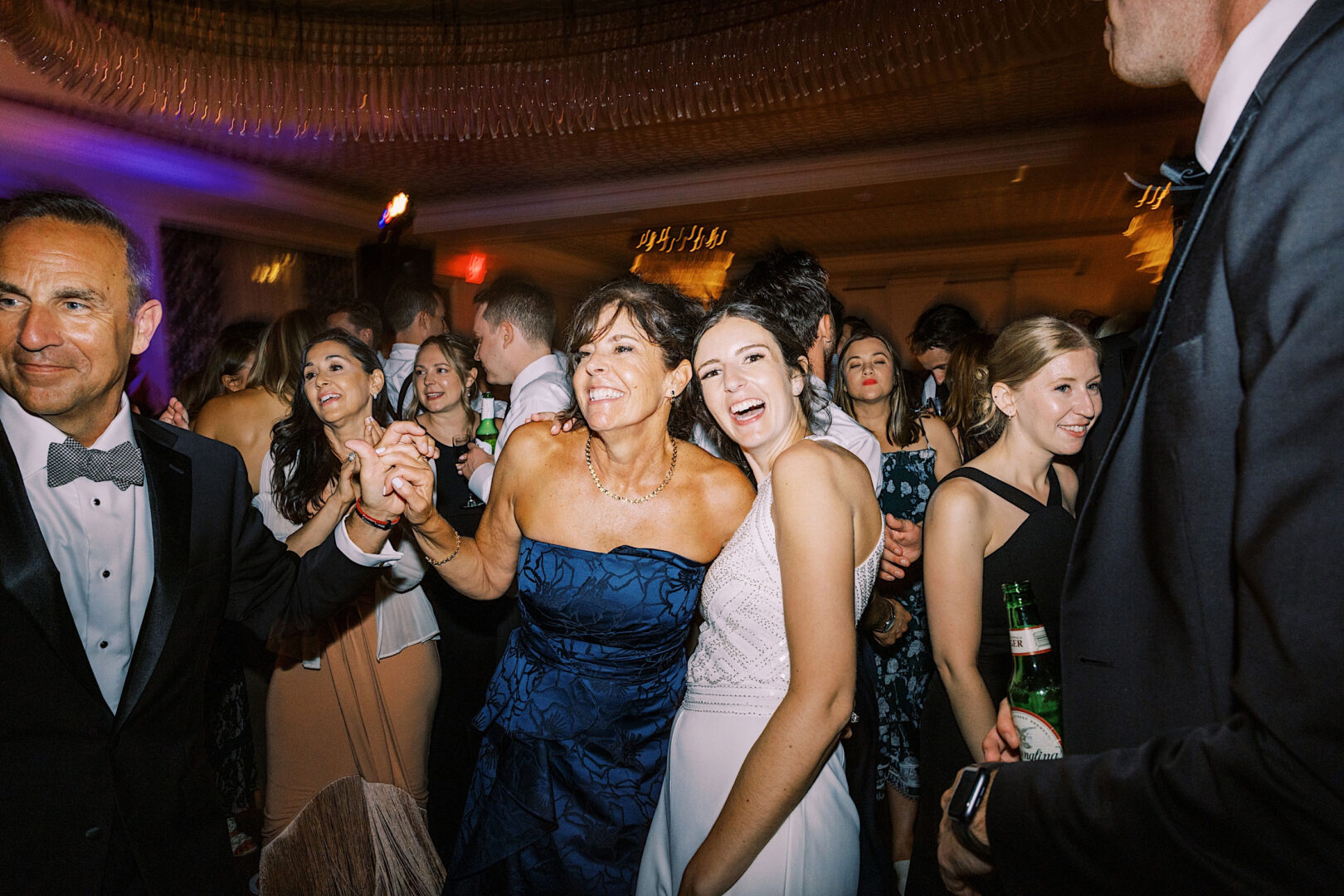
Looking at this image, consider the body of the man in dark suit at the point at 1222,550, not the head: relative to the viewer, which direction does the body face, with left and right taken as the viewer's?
facing to the left of the viewer

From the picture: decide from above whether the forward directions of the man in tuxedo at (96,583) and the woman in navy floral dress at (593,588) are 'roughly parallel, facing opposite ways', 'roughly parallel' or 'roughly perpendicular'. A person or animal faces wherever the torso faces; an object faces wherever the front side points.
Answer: roughly parallel

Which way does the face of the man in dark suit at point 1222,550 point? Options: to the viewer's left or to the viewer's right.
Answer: to the viewer's left

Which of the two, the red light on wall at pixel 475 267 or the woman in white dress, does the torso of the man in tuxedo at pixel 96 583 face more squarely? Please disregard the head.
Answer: the woman in white dress

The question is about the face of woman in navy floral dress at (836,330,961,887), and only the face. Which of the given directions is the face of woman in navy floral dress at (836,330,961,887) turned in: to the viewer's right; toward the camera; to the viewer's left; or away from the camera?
toward the camera

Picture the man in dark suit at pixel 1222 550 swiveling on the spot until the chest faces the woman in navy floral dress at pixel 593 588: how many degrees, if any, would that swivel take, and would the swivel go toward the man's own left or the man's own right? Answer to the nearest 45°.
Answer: approximately 45° to the man's own right

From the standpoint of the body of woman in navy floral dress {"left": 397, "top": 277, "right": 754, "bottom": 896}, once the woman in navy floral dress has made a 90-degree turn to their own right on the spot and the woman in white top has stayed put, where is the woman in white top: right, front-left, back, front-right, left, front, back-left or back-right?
front-right

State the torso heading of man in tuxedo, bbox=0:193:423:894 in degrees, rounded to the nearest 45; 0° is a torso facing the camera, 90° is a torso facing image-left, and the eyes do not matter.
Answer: approximately 0°

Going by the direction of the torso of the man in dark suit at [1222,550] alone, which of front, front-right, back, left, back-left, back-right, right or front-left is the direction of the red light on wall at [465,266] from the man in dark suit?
front-right

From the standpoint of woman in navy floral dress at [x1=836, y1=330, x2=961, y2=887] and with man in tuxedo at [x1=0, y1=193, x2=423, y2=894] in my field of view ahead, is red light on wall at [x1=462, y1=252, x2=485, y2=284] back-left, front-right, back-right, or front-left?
back-right

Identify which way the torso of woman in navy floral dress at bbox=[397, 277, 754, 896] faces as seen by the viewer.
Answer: toward the camera

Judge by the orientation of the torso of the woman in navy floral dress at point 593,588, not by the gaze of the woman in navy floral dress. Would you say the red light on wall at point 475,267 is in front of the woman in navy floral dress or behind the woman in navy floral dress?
behind
